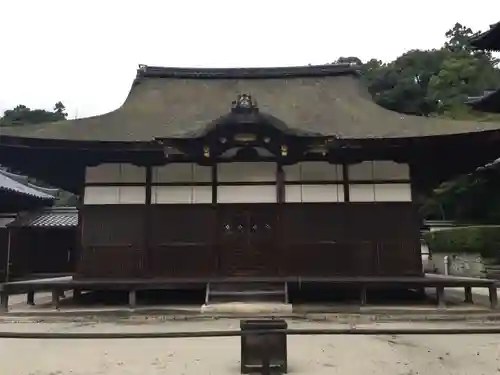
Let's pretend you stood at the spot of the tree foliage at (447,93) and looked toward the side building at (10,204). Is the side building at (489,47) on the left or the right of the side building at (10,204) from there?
left

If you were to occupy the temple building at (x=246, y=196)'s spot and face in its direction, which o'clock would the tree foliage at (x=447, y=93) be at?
The tree foliage is roughly at 7 o'clock from the temple building.

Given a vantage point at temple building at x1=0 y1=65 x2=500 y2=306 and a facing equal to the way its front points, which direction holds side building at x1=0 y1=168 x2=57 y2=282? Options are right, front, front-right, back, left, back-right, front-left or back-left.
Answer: back-right

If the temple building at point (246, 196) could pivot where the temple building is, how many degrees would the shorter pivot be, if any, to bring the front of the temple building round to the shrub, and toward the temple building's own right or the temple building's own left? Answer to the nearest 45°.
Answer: approximately 135° to the temple building's own left

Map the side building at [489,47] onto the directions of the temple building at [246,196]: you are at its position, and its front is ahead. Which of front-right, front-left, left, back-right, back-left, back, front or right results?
left

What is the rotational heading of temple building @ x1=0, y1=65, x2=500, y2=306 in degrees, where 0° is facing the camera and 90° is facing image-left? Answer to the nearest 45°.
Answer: approximately 0°
